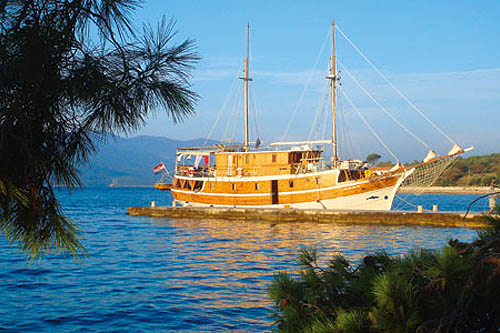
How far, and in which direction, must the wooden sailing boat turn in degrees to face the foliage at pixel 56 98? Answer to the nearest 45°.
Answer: approximately 90° to its right

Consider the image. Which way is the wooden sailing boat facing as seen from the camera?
to the viewer's right

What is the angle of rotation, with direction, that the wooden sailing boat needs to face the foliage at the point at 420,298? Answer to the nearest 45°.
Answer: approximately 90° to its right

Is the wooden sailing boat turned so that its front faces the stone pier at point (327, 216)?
no
